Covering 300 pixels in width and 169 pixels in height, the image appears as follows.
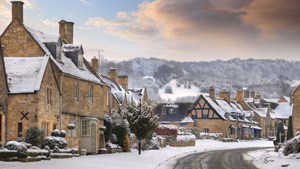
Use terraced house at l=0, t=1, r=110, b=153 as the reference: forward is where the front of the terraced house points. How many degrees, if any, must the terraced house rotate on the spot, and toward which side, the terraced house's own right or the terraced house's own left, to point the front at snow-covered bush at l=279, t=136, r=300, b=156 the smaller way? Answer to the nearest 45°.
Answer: approximately 45° to the terraced house's own left

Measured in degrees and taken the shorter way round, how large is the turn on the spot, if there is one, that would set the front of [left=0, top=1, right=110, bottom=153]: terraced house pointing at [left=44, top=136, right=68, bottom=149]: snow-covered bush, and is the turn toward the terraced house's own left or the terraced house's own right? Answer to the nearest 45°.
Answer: approximately 45° to the terraced house's own right

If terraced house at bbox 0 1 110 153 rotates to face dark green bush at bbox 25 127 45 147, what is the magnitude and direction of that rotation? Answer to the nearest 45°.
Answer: approximately 45° to its right

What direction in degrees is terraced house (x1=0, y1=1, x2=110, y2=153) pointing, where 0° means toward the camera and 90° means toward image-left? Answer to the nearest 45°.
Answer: approximately 315°

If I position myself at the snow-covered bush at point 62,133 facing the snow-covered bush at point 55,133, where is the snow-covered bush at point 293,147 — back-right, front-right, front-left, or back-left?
back-left
